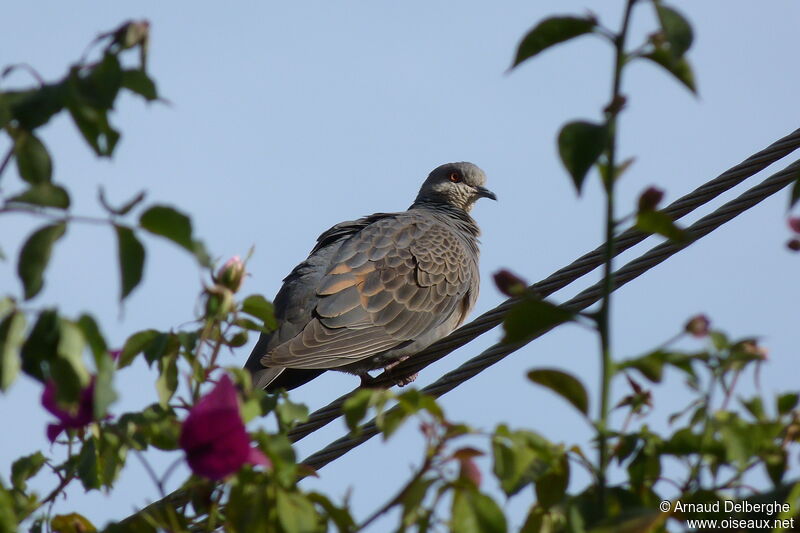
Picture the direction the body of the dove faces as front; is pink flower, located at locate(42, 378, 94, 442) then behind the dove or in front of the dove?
behind

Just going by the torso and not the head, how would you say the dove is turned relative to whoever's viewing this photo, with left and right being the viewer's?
facing away from the viewer and to the right of the viewer

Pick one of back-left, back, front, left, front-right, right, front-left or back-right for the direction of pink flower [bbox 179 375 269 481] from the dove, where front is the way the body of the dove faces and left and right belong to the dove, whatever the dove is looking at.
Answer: back-right

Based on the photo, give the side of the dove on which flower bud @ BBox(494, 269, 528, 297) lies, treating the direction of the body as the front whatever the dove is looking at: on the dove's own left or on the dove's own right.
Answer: on the dove's own right
